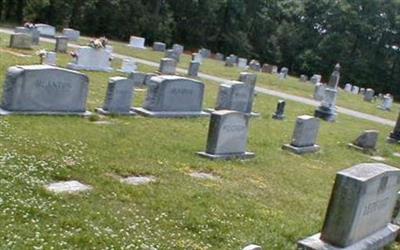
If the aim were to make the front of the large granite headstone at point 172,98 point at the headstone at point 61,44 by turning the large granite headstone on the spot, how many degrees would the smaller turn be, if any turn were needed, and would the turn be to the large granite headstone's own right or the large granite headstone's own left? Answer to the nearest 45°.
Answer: approximately 180°

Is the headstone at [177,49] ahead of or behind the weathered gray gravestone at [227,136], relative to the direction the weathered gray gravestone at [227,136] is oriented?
behind

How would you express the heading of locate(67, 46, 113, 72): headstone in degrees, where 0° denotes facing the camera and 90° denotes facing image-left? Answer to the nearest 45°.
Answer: approximately 0°

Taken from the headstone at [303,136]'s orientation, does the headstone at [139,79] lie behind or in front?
behind

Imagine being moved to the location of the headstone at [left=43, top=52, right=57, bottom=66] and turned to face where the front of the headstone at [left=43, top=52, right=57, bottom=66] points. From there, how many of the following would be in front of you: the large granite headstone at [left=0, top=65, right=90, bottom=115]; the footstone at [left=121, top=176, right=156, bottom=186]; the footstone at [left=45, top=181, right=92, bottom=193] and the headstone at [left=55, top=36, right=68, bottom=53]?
3

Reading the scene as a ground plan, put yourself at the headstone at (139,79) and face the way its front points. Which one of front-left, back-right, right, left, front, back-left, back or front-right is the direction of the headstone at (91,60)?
back-right

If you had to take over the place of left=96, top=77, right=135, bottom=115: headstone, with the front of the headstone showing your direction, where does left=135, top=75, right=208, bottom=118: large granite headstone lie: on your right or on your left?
on your left

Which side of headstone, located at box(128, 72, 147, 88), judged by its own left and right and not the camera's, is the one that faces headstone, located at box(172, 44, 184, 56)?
back

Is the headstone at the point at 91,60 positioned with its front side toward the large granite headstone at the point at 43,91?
yes

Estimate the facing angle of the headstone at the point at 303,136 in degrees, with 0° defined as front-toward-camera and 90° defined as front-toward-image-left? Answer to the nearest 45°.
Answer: approximately 315°
